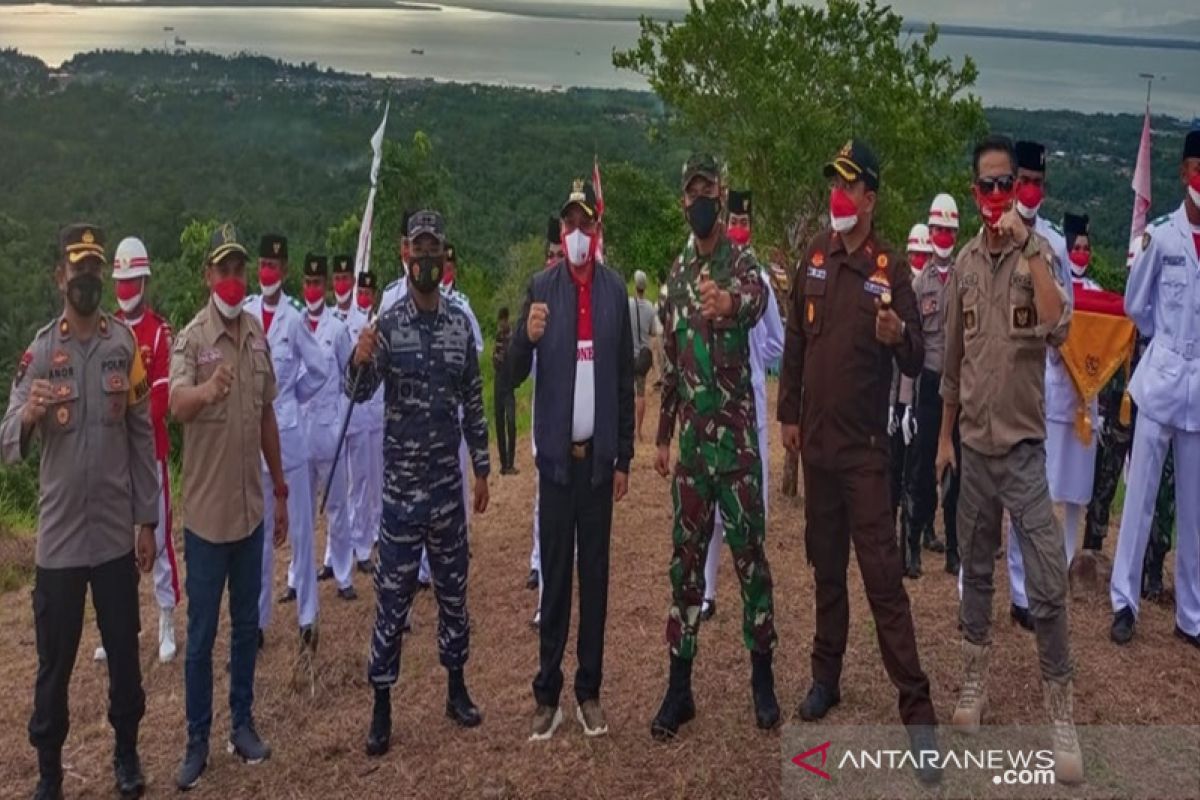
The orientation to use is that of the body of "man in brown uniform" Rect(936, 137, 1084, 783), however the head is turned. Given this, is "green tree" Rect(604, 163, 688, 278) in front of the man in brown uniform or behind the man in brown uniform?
behind

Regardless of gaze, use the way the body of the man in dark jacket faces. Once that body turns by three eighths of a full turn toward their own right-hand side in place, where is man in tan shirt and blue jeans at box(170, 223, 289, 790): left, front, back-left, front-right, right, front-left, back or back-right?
front-left

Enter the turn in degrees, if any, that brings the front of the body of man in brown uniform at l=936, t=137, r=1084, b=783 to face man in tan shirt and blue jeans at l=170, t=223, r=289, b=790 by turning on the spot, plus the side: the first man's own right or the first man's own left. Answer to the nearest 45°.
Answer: approximately 90° to the first man's own right

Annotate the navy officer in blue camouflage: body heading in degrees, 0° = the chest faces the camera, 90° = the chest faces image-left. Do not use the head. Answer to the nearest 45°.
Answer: approximately 0°

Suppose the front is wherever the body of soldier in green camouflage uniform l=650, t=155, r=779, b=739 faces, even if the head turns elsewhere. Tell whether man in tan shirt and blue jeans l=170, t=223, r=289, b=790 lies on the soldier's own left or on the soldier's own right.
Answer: on the soldier's own right

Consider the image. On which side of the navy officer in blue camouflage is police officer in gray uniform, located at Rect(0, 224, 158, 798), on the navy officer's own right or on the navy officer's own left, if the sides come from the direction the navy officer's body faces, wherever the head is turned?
on the navy officer's own right

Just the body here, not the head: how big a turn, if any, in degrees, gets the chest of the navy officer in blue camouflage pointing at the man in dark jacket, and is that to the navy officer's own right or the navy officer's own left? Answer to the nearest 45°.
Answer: approximately 90° to the navy officer's own left
